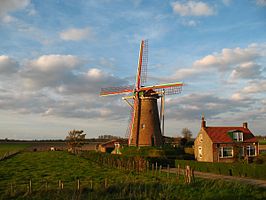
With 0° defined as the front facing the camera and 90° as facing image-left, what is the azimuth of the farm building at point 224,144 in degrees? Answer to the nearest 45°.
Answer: approximately 315°
